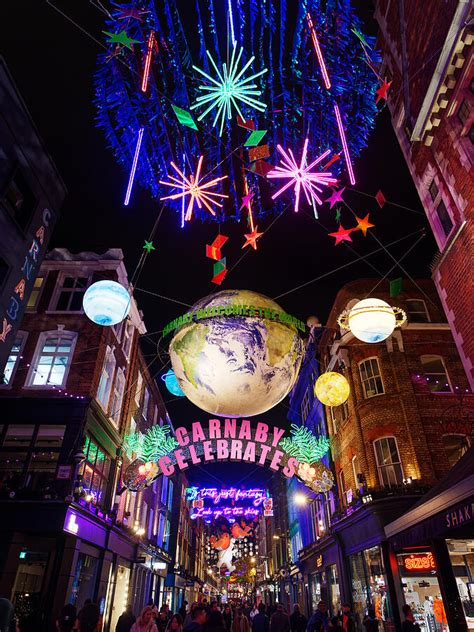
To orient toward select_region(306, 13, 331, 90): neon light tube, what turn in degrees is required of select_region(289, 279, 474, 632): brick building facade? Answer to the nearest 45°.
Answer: approximately 45° to its left

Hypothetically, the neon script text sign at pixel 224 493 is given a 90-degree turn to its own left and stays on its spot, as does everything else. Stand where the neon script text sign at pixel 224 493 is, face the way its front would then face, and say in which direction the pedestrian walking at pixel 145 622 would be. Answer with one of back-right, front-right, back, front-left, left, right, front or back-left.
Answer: right

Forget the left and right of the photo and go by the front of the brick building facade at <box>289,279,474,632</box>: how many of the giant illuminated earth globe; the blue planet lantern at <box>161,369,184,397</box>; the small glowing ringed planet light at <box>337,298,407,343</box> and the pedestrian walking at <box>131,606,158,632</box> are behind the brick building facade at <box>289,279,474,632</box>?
0

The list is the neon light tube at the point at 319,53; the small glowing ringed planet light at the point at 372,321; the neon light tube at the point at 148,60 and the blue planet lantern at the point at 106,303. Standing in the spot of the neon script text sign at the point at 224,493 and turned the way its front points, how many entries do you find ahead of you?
4

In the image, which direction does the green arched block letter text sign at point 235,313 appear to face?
toward the camera

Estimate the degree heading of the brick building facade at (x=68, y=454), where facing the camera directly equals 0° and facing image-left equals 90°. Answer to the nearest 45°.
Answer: approximately 315°

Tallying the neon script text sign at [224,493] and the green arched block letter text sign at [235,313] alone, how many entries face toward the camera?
2

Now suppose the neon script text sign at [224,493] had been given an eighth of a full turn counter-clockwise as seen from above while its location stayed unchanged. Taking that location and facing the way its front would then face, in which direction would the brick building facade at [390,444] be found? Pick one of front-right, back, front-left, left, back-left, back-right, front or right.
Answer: front

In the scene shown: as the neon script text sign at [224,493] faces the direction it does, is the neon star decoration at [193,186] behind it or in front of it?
in front

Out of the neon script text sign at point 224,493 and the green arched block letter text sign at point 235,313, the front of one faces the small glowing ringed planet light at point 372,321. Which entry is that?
the neon script text sign at point 224,493

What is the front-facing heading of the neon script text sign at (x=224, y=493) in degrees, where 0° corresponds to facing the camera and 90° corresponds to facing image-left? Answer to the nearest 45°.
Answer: approximately 0°

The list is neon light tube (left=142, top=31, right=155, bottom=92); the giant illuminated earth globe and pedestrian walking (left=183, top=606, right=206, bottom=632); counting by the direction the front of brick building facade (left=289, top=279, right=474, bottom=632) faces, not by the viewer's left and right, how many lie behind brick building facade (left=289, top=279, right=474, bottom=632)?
0

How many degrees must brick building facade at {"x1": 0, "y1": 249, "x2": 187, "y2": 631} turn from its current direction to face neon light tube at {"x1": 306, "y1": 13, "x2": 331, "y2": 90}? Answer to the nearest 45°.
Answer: approximately 45° to its right

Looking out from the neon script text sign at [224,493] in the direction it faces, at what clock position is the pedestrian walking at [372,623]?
The pedestrian walking is roughly at 11 o'clock from the neon script text sign.

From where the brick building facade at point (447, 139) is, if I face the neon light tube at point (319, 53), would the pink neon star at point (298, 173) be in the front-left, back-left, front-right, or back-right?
front-right
